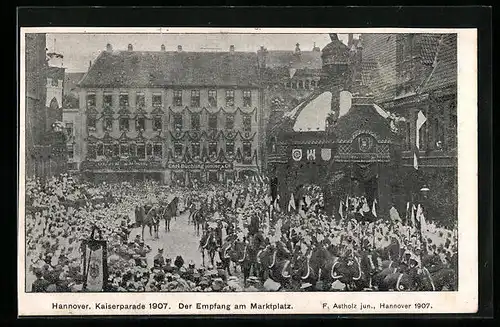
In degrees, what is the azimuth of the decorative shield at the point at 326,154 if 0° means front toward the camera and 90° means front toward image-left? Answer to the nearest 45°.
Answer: approximately 0°
